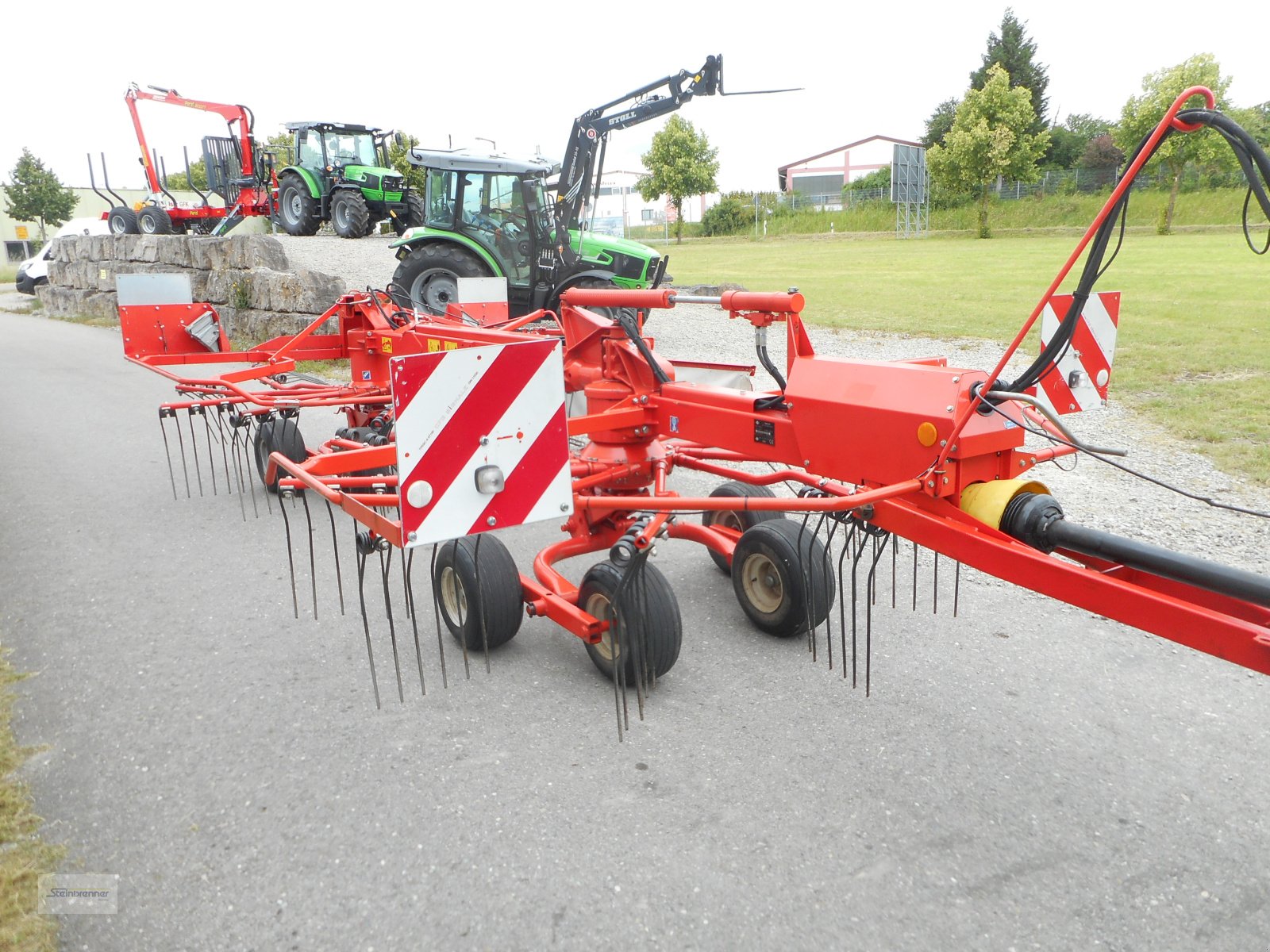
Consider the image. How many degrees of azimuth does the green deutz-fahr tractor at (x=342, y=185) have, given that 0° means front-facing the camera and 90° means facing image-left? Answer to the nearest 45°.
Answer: approximately 315°

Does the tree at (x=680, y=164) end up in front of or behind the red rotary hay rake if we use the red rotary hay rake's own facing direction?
behind

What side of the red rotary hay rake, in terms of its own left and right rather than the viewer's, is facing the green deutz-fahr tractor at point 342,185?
back

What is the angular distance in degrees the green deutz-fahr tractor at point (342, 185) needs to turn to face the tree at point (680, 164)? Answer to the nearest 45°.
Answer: approximately 90° to its left

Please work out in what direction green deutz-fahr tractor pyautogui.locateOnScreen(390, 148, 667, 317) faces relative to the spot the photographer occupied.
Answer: facing to the right of the viewer

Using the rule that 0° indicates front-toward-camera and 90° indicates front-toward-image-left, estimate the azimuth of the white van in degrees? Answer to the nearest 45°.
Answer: approximately 90°

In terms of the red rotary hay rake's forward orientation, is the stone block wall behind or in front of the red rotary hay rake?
behind

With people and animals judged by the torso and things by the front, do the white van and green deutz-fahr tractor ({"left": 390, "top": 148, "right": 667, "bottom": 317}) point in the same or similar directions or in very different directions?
very different directions

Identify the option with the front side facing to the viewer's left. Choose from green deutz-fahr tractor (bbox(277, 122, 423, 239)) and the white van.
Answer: the white van

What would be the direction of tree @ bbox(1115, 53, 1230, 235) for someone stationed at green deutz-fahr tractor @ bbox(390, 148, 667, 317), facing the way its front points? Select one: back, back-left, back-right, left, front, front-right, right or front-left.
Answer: front-left

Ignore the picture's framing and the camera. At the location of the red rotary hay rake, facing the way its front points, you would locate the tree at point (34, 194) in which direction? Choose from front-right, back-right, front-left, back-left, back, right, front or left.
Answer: back

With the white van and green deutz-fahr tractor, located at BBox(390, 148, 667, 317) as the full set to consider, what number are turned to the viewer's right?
1

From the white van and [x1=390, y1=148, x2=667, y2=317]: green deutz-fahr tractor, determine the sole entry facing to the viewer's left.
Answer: the white van

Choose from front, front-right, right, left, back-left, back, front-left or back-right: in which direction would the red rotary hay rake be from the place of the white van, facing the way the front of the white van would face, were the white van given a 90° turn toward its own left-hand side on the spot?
front

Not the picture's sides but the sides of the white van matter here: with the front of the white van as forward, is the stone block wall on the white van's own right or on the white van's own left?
on the white van's own left

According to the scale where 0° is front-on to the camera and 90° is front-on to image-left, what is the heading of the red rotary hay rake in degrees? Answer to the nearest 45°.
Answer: approximately 315°
